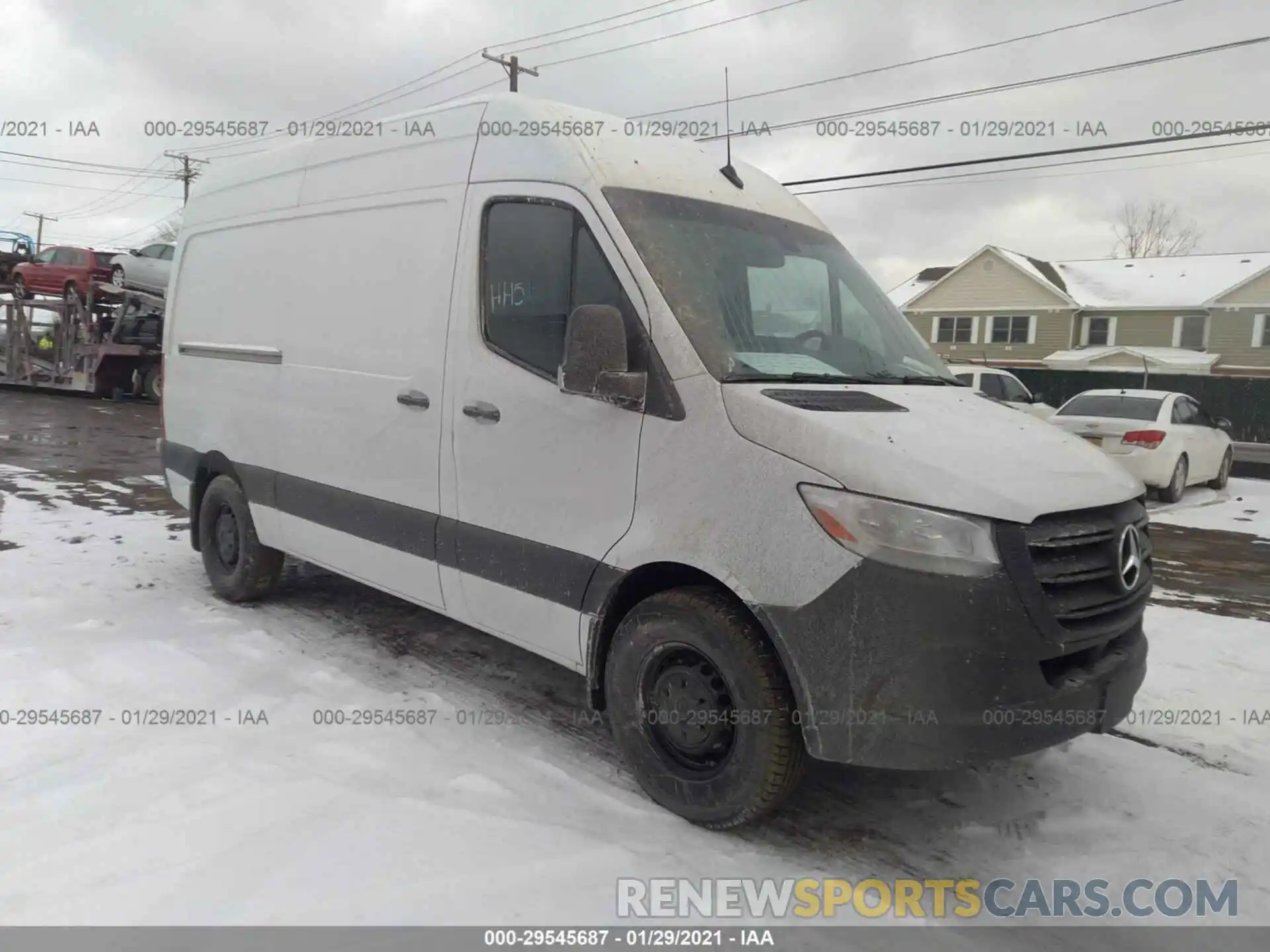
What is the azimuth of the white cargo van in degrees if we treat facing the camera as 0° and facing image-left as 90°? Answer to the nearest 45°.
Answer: approximately 315°

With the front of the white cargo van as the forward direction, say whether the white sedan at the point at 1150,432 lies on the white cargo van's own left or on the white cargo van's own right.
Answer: on the white cargo van's own left

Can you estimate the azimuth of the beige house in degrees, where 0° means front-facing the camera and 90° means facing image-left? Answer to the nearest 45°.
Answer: approximately 0°

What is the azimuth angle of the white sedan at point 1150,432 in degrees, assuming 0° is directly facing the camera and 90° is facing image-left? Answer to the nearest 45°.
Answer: approximately 225°

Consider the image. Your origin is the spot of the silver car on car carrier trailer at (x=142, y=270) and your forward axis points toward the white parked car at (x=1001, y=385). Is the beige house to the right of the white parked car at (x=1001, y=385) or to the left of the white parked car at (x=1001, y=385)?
left

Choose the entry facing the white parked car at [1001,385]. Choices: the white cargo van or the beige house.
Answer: the beige house

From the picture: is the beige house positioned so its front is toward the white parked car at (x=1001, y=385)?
yes

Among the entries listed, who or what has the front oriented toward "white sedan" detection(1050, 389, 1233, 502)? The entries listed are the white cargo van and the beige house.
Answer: the beige house

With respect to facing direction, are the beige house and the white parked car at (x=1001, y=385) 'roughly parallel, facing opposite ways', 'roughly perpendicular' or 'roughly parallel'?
roughly perpendicular
